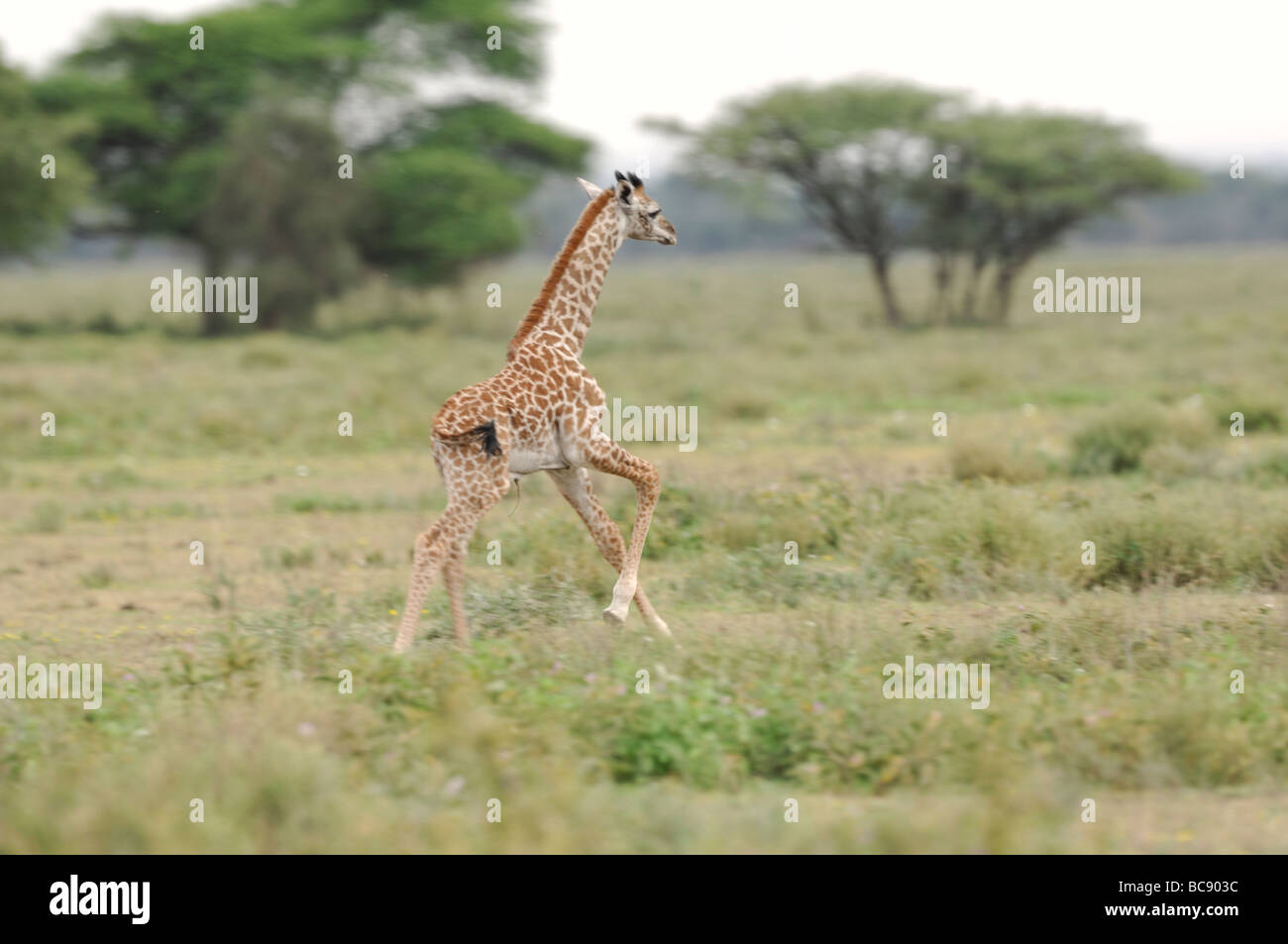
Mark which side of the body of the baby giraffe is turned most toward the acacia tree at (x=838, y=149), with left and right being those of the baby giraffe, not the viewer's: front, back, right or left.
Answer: left

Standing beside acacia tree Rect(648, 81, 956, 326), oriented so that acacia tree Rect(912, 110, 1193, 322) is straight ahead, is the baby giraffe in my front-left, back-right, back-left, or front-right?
back-right

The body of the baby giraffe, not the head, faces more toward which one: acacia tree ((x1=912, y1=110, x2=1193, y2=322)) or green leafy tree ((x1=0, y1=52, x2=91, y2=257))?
the acacia tree

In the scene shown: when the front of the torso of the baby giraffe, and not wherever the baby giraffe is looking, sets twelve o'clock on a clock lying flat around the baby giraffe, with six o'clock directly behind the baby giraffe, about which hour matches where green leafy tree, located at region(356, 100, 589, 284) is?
The green leafy tree is roughly at 9 o'clock from the baby giraffe.

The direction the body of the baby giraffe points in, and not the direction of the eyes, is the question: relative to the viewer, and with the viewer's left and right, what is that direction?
facing to the right of the viewer

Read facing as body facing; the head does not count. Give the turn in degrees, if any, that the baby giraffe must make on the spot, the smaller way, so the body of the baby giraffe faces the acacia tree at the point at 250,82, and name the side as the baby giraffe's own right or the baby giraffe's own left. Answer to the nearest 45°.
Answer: approximately 90° to the baby giraffe's own left

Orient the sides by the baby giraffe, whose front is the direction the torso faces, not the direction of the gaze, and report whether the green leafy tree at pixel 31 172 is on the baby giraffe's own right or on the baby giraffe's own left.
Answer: on the baby giraffe's own left
